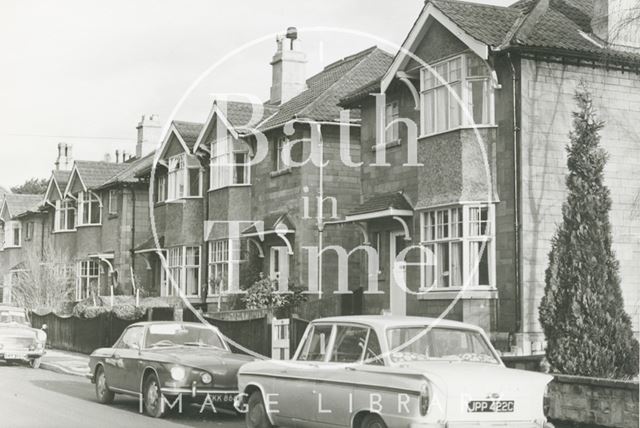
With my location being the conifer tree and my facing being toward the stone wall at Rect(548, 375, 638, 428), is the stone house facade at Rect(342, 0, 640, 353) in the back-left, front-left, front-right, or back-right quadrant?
back-right

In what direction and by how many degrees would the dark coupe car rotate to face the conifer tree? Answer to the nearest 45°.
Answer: approximately 45° to its left

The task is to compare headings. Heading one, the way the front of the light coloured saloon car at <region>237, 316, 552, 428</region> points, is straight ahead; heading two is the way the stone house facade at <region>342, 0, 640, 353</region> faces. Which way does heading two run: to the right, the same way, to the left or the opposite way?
to the left

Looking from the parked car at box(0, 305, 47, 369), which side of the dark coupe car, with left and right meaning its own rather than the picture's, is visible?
back

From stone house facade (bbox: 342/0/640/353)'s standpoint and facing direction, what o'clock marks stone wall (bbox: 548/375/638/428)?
The stone wall is roughly at 10 o'clock from the stone house facade.

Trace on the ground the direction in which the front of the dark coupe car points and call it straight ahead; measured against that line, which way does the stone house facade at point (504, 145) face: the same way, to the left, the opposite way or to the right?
to the right

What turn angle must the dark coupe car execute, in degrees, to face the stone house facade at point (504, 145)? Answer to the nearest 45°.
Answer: approximately 90° to its left

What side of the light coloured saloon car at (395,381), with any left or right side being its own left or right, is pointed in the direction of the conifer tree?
right

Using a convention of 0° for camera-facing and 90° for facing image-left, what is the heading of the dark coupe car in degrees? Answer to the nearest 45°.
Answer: approximately 315°
